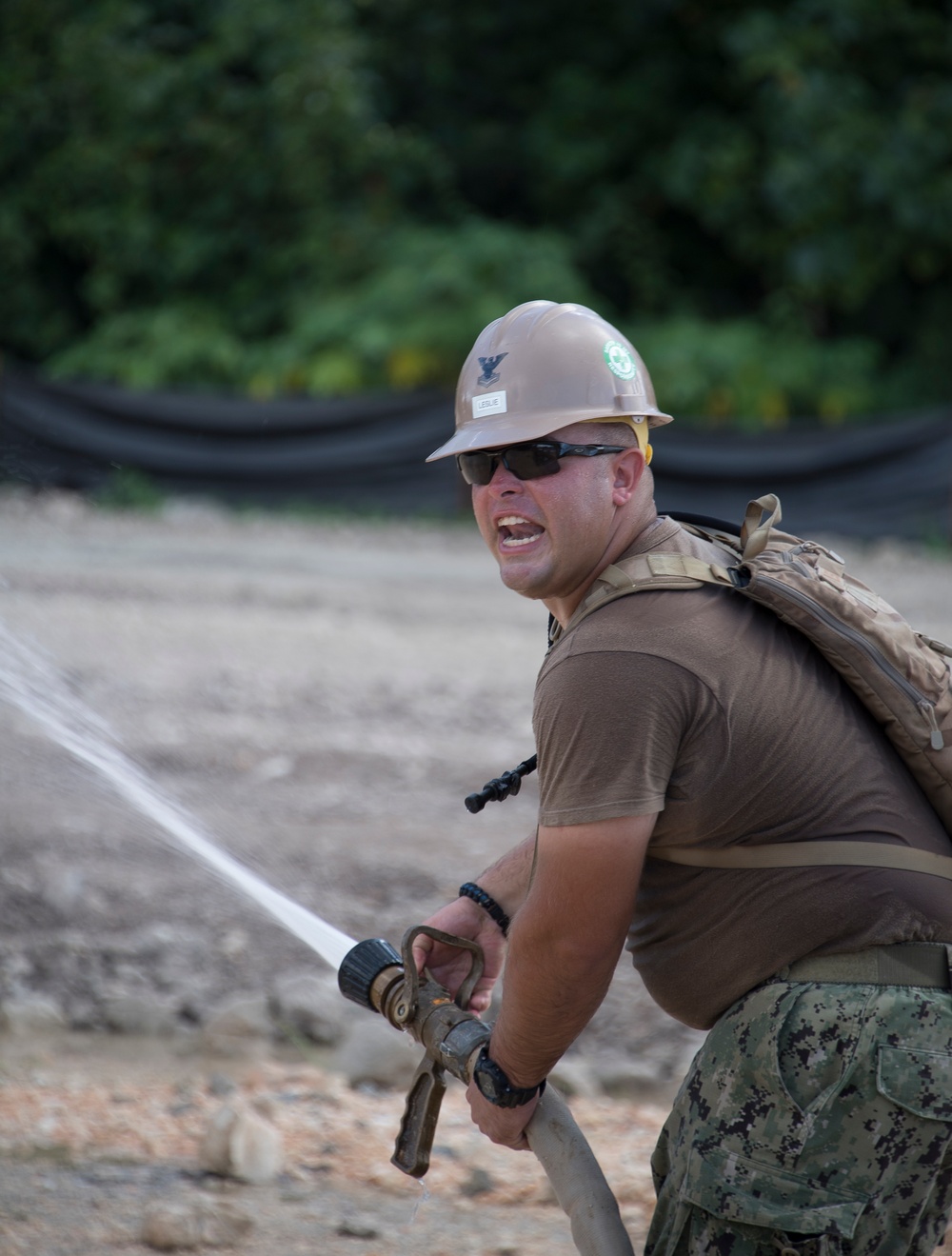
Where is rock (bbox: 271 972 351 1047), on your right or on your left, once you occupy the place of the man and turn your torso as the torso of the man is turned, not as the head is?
on your right

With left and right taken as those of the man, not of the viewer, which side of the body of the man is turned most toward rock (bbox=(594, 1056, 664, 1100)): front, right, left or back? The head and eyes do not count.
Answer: right

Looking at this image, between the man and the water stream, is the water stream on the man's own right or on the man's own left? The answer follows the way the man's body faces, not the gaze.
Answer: on the man's own right

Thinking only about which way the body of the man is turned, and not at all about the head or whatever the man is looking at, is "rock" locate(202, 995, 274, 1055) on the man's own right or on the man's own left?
on the man's own right

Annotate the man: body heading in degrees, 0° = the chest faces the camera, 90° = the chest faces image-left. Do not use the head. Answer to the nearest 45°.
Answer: approximately 90°

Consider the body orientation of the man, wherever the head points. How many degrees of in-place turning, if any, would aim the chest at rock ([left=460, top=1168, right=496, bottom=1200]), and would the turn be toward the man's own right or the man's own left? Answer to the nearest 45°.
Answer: approximately 90° to the man's own right

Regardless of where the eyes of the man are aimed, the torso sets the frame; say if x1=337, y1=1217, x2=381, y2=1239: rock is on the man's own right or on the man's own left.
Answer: on the man's own right

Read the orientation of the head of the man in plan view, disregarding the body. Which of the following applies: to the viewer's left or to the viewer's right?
to the viewer's left
